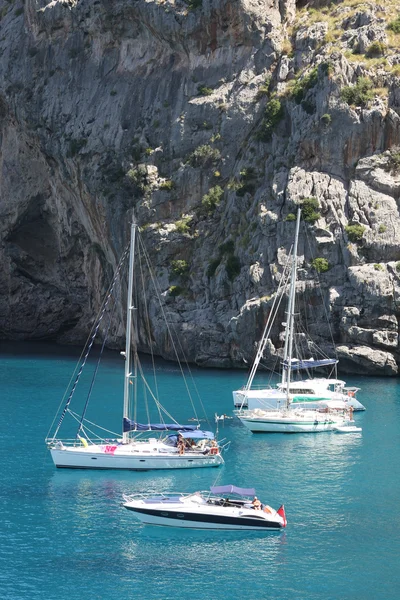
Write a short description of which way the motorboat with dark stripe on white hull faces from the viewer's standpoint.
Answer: facing to the left of the viewer
